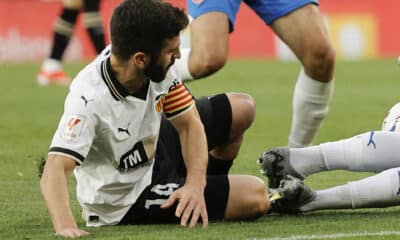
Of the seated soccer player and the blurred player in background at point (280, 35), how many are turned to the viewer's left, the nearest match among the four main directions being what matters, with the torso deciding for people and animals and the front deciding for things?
0

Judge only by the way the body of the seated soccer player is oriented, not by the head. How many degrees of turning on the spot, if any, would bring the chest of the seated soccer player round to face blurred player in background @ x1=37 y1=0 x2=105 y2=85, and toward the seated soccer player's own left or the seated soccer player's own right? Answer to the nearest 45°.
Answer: approximately 135° to the seated soccer player's own left

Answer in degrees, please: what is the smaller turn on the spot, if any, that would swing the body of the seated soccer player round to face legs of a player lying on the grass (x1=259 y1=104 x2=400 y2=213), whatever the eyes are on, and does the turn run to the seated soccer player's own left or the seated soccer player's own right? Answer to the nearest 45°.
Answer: approximately 45° to the seated soccer player's own left

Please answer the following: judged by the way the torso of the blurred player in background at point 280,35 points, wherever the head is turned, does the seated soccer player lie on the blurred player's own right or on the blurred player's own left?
on the blurred player's own right

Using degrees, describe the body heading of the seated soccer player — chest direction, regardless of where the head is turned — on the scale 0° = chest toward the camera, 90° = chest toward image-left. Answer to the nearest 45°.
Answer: approximately 315°

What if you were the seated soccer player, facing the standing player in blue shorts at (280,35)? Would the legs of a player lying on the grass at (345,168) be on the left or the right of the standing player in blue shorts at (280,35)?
right

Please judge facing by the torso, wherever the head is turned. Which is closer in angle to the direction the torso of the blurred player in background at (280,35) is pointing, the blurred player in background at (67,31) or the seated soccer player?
the seated soccer player
